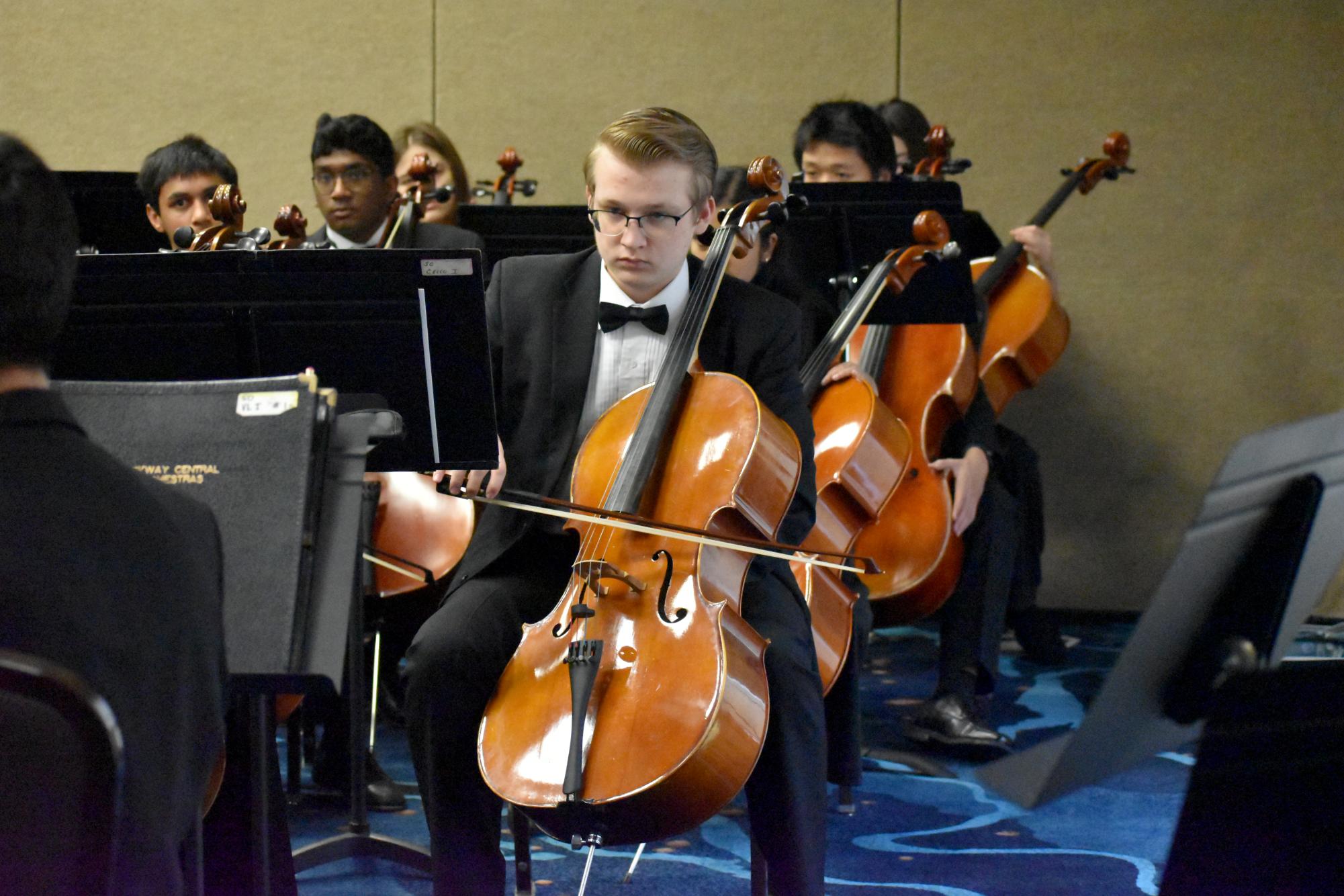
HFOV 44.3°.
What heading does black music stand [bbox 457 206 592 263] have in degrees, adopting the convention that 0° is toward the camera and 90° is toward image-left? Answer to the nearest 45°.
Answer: approximately 180°

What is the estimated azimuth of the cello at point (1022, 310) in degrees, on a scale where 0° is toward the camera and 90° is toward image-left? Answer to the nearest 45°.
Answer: approximately 45°

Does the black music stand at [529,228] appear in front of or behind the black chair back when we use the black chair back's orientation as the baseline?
in front

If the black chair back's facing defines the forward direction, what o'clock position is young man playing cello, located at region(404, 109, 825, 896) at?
The young man playing cello is roughly at 1 o'clock from the black chair back.

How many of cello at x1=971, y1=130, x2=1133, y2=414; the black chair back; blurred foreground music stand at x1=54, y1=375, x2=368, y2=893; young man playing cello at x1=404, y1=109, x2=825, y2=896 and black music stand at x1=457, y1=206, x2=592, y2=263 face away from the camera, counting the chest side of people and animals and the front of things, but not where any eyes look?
2

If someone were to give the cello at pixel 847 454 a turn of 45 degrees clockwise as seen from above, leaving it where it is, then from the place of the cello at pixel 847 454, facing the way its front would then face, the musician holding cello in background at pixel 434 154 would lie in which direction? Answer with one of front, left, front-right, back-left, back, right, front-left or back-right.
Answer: front-right

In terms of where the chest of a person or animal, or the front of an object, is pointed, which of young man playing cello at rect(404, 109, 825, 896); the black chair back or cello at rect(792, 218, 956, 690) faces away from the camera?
the black chair back

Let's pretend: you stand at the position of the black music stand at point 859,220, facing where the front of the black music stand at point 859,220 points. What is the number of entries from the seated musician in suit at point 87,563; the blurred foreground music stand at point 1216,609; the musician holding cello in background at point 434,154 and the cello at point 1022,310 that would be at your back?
2

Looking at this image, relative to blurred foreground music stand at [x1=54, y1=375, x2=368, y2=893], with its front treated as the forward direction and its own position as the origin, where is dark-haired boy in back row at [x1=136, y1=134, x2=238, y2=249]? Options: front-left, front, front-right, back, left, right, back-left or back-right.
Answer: back-right

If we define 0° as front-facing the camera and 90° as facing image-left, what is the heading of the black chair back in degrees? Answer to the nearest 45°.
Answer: approximately 180°

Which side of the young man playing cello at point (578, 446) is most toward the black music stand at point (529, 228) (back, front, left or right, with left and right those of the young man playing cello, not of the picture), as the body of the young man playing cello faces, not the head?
back
